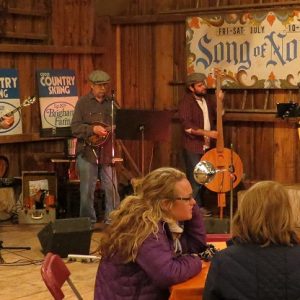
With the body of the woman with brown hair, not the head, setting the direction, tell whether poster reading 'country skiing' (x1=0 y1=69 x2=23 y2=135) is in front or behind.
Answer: in front

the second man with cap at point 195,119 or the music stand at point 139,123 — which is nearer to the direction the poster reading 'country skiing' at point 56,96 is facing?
the music stand

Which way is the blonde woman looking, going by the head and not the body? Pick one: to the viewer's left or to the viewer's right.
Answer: to the viewer's right

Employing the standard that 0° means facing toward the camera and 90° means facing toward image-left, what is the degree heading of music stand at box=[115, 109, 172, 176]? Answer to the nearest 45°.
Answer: approximately 180°

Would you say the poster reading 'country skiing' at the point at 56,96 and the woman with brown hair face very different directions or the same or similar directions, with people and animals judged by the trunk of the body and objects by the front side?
very different directions

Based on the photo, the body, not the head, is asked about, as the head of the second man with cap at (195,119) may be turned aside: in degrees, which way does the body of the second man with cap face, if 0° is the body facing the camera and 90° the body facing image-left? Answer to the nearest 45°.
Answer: approximately 315°

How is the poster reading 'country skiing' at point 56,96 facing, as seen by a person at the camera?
facing the viewer

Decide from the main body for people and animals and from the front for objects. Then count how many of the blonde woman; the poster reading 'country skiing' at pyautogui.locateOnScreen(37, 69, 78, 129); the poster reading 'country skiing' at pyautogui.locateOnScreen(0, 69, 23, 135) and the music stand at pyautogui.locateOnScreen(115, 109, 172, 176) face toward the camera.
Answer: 2

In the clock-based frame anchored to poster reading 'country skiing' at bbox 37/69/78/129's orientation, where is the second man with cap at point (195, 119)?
The second man with cap is roughly at 10 o'clock from the poster reading 'country skiing'.

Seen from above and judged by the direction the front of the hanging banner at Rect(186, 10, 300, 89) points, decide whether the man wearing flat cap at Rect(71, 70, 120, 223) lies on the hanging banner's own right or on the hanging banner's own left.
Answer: on the hanging banner's own right

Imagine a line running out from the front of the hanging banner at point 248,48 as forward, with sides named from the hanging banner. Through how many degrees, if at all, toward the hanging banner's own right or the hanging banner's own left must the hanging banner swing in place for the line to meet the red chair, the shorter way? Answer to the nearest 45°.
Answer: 0° — it already faces it

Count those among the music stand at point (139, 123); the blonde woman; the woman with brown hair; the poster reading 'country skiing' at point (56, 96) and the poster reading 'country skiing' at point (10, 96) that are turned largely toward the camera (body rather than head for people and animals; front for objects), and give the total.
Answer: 2

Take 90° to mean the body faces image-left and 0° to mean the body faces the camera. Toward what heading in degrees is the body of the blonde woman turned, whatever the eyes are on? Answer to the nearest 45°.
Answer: approximately 270°

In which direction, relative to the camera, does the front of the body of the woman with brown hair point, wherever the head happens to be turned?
away from the camera

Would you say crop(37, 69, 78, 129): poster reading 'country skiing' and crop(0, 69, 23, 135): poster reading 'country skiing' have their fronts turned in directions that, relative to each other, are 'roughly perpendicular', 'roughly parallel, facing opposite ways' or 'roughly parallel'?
roughly parallel

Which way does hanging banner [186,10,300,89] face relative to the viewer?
toward the camera
